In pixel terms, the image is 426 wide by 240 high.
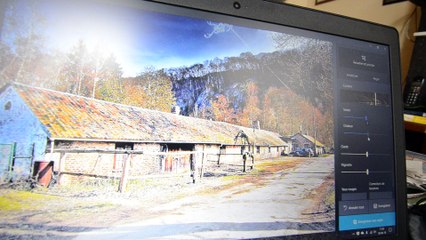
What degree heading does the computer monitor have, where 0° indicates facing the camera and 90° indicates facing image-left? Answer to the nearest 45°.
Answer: approximately 315°
